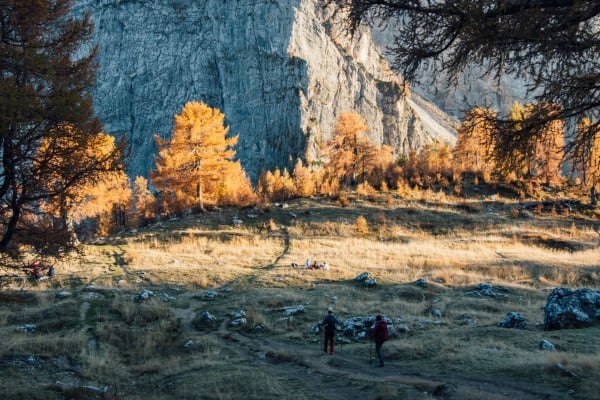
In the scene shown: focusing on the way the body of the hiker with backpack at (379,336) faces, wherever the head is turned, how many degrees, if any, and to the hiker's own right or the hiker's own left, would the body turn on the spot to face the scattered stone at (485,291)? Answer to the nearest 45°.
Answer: approximately 90° to the hiker's own right

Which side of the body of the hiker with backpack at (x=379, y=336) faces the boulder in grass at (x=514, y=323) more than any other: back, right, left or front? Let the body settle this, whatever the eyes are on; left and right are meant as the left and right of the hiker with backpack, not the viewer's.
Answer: right

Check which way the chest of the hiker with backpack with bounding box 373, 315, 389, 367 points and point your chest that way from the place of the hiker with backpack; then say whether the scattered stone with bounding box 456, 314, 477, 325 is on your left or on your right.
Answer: on your right

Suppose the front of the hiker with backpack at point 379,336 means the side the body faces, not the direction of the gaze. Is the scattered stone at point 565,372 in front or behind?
behind

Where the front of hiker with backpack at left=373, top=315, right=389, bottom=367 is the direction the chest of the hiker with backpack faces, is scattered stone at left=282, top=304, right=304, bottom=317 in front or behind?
in front

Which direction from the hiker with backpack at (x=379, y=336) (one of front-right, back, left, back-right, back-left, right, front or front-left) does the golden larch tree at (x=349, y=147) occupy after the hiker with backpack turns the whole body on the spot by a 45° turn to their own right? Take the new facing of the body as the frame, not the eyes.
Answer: front

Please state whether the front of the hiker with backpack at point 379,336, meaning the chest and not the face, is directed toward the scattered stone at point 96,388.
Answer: no

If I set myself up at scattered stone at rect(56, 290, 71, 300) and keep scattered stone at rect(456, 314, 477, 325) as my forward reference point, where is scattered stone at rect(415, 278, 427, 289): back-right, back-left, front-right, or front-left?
front-left

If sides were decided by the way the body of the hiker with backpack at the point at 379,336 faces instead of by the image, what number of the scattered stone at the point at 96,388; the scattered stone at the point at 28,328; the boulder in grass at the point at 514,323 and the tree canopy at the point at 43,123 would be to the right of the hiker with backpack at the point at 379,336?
1

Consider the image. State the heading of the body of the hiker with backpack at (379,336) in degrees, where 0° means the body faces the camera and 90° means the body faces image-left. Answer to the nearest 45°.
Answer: approximately 135°

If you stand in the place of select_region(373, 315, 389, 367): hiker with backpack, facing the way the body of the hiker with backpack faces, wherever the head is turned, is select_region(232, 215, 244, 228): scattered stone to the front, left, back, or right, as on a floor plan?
front

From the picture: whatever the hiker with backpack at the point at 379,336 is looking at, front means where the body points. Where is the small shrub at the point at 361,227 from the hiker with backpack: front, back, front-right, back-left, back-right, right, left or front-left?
front-right

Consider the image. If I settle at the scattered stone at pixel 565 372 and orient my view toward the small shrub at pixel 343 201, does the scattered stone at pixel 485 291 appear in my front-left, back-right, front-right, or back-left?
front-right

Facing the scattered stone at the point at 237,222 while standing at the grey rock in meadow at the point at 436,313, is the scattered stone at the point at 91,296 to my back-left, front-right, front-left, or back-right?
front-left

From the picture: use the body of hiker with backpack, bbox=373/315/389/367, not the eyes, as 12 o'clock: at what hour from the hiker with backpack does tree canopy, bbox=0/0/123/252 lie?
The tree canopy is roughly at 10 o'clock from the hiker with backpack.
